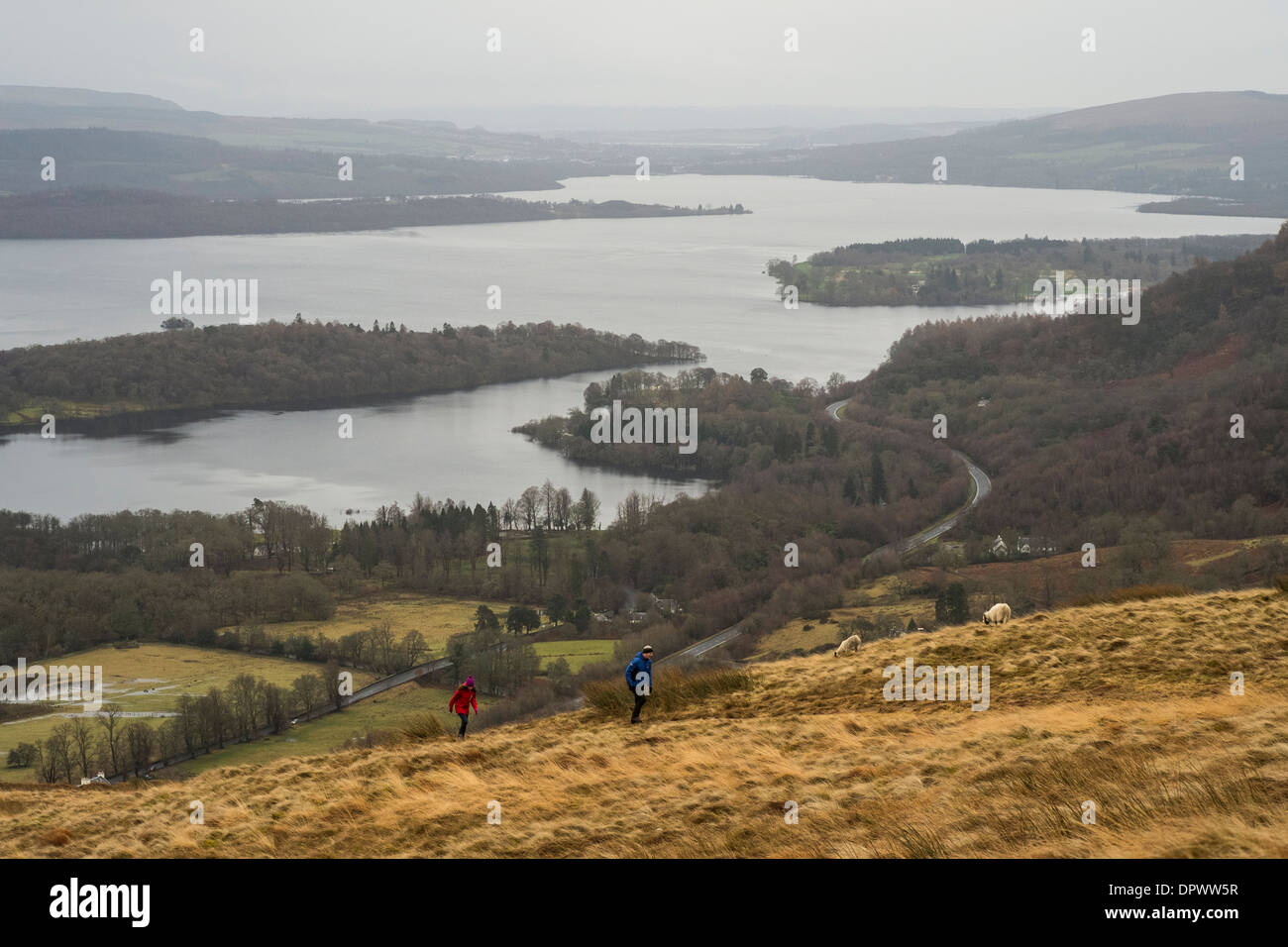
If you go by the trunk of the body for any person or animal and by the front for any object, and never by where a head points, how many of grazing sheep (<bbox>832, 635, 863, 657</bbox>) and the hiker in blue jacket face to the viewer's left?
1

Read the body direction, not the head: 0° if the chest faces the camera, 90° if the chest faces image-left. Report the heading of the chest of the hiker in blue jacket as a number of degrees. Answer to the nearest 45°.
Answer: approximately 315°

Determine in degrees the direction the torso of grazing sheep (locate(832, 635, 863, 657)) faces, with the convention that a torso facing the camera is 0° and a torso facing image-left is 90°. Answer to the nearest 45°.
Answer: approximately 90°

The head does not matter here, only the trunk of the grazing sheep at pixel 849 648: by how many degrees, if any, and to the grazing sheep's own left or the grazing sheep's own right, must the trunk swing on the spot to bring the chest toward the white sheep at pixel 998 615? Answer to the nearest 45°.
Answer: approximately 180°

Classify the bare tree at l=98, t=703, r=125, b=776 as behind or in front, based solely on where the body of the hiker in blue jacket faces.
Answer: behind

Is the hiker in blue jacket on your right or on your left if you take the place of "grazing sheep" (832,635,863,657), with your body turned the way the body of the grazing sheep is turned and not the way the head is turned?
on your left

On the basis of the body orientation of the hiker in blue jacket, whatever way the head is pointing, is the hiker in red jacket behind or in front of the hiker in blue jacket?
behind
